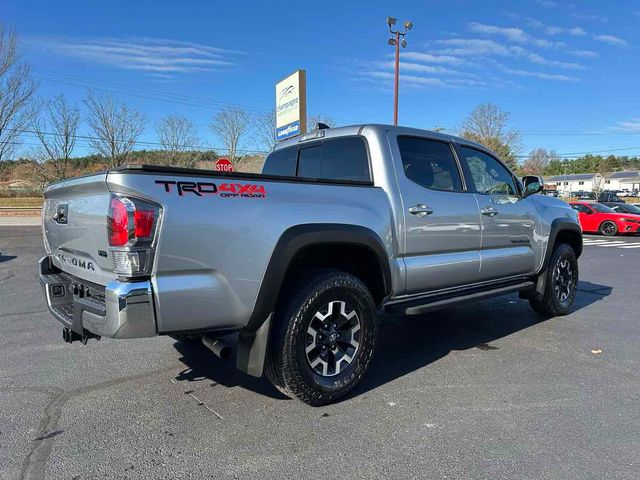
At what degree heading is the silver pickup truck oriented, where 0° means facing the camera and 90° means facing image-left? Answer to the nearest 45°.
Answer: approximately 225°

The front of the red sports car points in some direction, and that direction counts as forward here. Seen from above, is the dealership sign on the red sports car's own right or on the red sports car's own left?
on the red sports car's own right

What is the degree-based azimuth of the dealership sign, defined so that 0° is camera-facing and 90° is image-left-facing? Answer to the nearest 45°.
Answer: approximately 45°

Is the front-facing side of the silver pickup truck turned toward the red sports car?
yes
